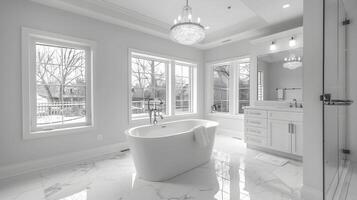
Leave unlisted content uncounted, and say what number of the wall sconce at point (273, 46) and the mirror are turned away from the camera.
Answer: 0

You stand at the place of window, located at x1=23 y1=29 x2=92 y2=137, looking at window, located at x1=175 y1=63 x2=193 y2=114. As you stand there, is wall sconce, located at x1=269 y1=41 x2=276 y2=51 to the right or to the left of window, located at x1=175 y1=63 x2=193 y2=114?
right

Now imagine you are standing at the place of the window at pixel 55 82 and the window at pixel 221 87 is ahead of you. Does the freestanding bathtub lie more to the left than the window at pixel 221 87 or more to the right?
right

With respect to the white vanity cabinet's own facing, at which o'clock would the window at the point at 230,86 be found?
The window is roughly at 3 o'clock from the white vanity cabinet.

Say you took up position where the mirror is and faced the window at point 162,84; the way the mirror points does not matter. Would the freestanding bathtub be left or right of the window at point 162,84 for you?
left

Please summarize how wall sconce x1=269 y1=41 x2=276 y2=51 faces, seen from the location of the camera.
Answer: facing the viewer and to the left of the viewer

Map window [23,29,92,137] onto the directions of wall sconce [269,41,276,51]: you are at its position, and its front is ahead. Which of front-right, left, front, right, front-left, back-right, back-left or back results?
front

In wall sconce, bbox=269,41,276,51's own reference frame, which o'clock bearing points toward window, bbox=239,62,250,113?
The window is roughly at 3 o'clock from the wall sconce.

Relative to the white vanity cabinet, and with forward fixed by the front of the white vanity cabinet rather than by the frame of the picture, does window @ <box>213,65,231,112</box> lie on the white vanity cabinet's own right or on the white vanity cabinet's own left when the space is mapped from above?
on the white vanity cabinet's own right
